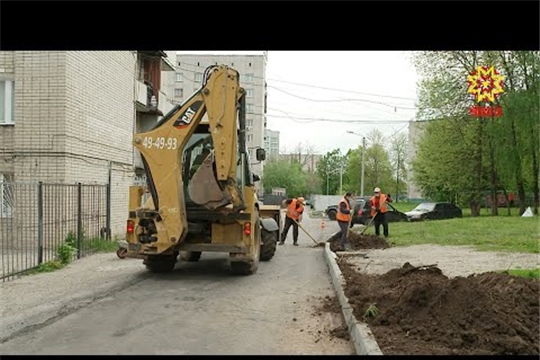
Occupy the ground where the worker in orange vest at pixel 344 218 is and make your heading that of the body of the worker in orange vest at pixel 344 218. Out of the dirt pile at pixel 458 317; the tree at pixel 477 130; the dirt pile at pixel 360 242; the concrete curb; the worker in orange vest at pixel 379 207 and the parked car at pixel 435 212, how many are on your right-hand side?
2

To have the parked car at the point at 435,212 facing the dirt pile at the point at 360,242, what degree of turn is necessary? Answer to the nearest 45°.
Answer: approximately 90° to its left
